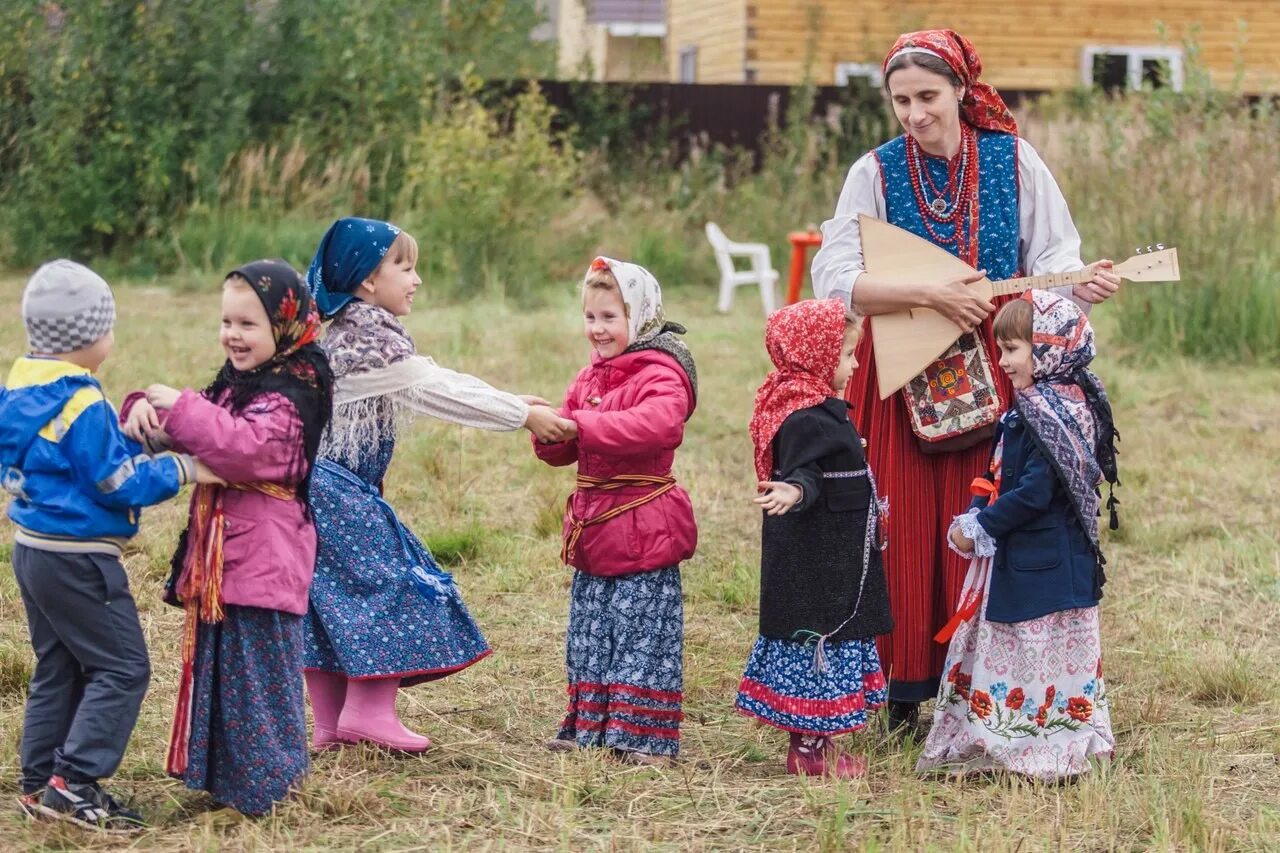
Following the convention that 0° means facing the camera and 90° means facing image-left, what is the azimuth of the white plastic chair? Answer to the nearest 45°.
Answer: approximately 270°

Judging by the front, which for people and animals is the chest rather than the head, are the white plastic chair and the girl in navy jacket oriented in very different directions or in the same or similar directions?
very different directions

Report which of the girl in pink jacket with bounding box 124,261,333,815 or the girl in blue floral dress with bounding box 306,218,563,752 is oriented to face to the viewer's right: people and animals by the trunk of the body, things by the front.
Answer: the girl in blue floral dress

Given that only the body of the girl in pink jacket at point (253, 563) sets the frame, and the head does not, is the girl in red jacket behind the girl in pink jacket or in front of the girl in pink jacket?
behind

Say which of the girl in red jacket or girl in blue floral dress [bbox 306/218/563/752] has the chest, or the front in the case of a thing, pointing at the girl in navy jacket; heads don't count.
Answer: the girl in blue floral dress

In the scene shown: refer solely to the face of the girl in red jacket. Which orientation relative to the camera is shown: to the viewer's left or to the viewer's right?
to the viewer's left

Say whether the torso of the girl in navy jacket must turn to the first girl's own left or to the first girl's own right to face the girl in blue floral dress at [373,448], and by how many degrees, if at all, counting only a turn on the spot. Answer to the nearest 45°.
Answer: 0° — they already face them

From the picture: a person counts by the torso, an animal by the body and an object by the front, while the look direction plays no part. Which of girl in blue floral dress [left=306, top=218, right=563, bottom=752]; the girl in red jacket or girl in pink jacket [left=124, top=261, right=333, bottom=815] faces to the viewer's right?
the girl in blue floral dress

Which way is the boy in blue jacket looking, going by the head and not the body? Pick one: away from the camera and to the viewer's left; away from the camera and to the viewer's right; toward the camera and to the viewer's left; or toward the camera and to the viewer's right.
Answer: away from the camera and to the viewer's right

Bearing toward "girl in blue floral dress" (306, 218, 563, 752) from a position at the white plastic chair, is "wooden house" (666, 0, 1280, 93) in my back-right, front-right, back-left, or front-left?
back-left

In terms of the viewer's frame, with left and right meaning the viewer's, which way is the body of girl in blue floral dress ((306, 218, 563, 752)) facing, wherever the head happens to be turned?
facing to the right of the viewer

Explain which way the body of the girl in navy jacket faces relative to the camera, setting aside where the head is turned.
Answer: to the viewer's left

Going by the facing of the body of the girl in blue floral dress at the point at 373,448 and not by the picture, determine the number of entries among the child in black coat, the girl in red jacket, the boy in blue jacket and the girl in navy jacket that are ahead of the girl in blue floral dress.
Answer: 3

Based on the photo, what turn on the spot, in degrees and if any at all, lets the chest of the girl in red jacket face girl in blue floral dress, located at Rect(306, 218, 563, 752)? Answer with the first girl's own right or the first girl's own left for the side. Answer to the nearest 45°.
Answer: approximately 45° to the first girl's own right

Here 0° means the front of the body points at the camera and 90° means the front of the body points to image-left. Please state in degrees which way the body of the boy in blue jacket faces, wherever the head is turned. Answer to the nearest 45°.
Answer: approximately 225°
